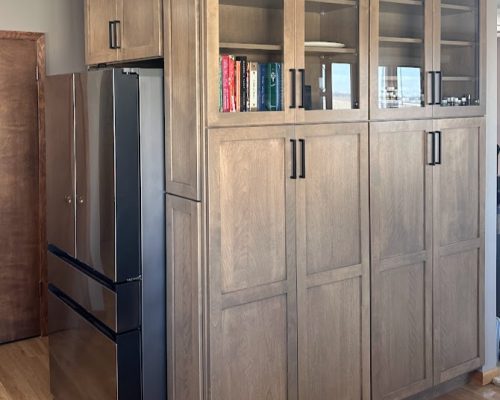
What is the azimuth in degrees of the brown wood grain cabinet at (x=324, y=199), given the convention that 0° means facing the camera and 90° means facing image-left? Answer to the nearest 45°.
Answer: approximately 315°

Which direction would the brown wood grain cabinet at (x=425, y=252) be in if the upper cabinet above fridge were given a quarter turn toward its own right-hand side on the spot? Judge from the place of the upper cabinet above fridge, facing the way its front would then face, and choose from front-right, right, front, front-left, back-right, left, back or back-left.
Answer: back-right

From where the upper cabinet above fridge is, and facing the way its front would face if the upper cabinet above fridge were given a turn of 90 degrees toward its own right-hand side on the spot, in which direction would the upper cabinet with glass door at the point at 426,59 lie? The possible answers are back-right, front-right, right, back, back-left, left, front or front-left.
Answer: back-right
